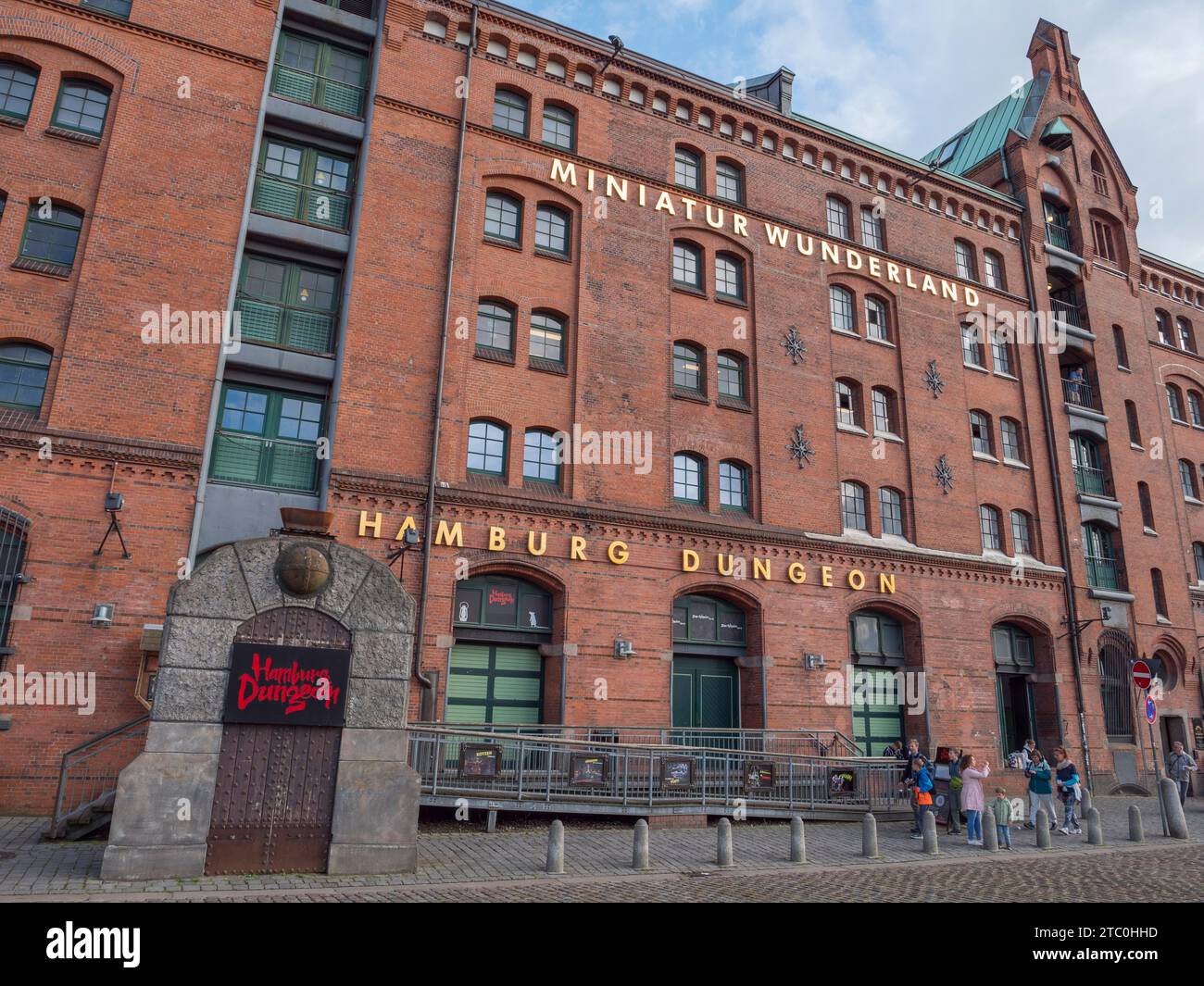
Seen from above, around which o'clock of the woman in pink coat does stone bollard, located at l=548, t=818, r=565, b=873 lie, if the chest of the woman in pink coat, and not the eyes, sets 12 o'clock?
The stone bollard is roughly at 4 o'clock from the woman in pink coat.

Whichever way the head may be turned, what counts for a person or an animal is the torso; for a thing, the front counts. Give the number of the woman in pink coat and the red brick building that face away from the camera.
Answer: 0

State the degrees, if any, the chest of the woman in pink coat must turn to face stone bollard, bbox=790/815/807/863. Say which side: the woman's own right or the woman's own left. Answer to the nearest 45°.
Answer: approximately 135° to the woman's own right

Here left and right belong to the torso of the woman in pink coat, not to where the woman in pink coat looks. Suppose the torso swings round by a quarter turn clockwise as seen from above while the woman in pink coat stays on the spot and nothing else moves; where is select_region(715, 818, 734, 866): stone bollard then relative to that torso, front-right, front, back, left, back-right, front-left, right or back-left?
front-right

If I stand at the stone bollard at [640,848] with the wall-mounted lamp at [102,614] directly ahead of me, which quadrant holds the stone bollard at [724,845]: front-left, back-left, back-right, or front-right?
back-right

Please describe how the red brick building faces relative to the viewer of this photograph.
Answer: facing the viewer and to the right of the viewer

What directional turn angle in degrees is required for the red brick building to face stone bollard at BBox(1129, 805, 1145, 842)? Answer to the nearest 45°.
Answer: approximately 45° to its left
